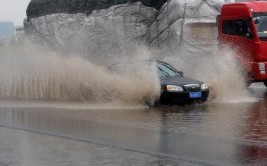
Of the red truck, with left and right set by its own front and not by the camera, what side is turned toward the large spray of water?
right
